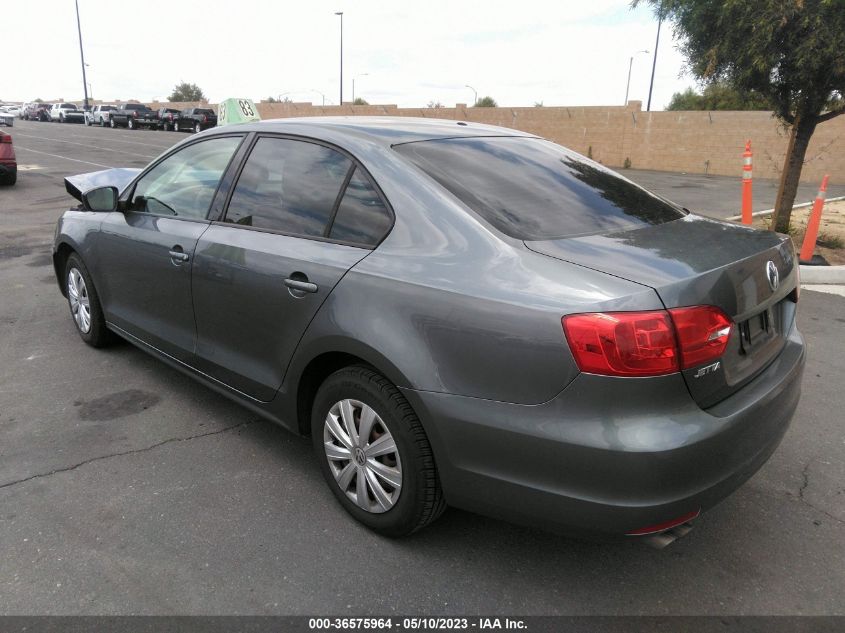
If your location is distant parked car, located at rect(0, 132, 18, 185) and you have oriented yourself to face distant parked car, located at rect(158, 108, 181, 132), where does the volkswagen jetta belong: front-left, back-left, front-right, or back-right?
back-right

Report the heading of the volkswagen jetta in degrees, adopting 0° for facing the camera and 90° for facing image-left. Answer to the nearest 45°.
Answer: approximately 135°

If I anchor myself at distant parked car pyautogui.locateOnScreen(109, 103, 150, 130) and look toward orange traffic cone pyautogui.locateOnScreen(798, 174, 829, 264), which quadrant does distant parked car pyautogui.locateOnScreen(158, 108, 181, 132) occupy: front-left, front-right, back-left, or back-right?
front-left

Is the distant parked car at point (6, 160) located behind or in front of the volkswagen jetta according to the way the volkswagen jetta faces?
in front

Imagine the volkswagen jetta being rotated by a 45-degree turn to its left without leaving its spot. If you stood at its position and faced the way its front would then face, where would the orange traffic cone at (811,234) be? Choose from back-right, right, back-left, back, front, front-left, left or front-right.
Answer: back-right

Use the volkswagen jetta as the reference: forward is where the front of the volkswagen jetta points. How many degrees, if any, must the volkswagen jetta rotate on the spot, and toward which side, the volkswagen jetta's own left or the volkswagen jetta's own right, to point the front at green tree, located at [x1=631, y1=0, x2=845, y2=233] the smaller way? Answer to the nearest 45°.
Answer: approximately 90° to the volkswagen jetta's own right

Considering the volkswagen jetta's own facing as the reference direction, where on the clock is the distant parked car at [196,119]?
The distant parked car is roughly at 1 o'clock from the volkswagen jetta.

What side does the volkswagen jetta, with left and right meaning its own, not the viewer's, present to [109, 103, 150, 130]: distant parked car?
front

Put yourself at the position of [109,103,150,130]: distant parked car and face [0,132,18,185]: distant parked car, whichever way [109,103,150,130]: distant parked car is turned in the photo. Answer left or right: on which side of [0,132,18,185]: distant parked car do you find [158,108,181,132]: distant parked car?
left

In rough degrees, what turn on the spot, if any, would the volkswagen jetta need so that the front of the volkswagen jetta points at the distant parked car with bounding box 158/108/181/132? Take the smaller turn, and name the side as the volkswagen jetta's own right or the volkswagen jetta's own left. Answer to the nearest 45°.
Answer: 0° — it already faces it

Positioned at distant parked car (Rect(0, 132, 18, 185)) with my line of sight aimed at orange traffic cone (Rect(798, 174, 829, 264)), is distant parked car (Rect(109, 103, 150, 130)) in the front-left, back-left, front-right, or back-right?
back-left
